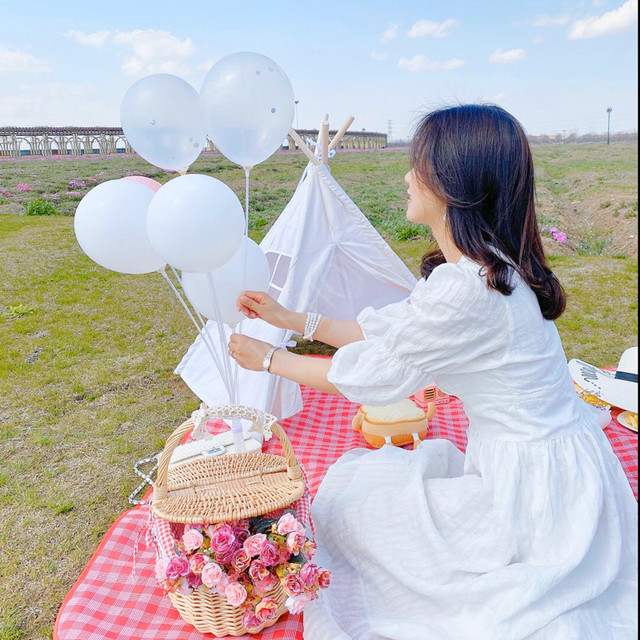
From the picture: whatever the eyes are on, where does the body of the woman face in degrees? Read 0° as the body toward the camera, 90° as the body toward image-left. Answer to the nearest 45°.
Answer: approximately 90°

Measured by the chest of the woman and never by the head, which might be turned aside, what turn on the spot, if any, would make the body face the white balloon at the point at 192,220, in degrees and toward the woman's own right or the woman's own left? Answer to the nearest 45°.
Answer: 0° — they already face it

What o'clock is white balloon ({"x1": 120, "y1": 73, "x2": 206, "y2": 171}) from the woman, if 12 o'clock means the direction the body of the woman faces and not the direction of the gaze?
The white balloon is roughly at 1 o'clock from the woman.
